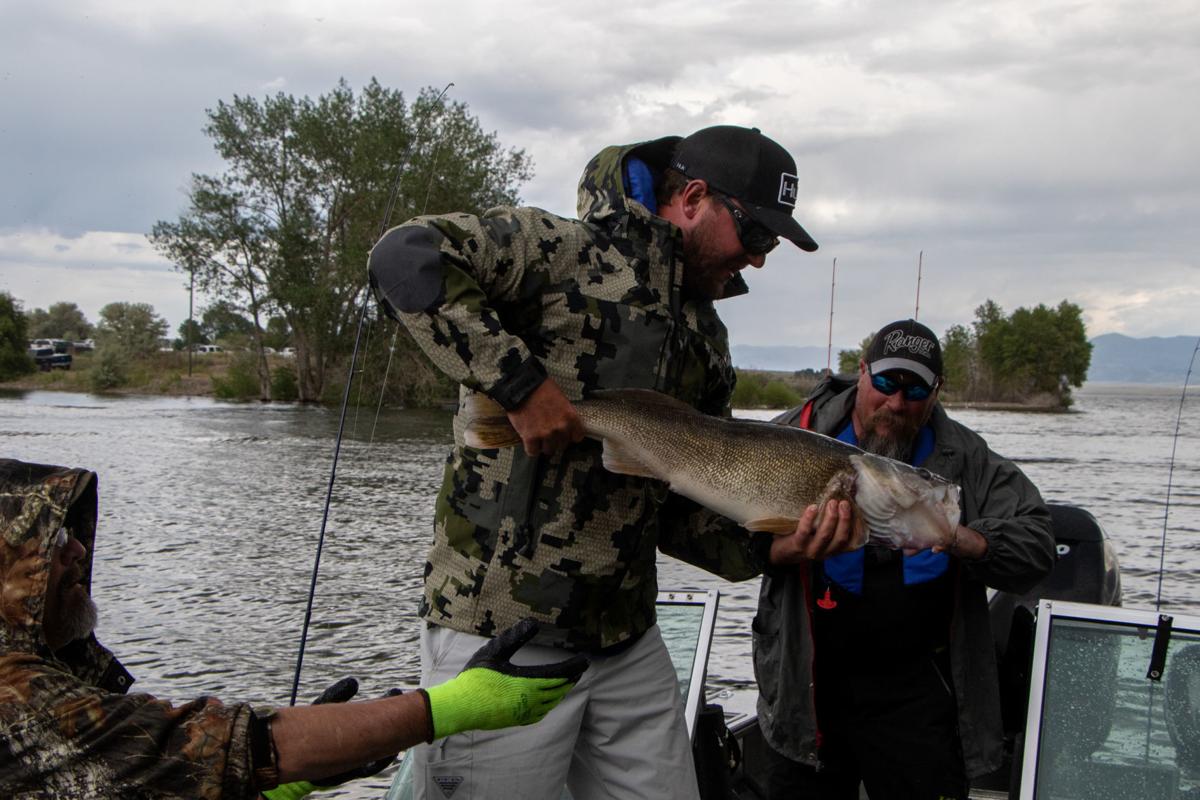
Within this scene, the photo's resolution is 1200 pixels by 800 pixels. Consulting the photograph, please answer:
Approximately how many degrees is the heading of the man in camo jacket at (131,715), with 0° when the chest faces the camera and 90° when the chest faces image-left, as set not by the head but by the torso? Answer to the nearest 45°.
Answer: approximately 270°

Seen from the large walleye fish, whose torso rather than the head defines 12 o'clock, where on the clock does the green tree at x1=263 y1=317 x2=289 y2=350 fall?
The green tree is roughly at 8 o'clock from the large walleye fish.

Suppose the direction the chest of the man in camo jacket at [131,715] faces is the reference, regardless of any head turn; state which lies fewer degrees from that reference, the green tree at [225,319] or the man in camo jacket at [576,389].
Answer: the man in camo jacket

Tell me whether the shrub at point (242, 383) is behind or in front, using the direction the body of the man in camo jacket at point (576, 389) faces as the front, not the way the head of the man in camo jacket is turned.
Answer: behind

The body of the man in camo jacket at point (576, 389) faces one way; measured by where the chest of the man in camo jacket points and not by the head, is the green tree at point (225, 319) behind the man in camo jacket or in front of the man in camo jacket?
behind

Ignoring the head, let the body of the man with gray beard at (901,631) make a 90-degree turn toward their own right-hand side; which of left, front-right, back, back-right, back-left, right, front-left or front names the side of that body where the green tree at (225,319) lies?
front-right

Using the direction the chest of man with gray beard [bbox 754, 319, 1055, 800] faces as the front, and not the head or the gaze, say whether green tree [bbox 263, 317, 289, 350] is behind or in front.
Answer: behind

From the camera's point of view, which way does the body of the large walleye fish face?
to the viewer's right

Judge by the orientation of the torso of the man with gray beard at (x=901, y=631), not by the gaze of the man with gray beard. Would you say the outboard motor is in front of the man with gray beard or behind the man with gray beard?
behind

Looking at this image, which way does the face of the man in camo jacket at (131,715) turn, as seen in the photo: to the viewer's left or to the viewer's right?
to the viewer's right

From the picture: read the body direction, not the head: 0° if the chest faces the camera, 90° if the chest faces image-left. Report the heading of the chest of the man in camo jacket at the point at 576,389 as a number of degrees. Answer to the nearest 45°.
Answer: approximately 315°

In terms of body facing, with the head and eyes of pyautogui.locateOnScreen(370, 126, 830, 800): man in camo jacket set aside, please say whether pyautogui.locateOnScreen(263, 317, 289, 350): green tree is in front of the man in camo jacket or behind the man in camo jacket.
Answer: behind

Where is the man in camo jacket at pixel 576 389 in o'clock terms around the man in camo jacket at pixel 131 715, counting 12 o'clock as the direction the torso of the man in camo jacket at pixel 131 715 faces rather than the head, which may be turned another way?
the man in camo jacket at pixel 576 389 is roughly at 11 o'clock from the man in camo jacket at pixel 131 715.
